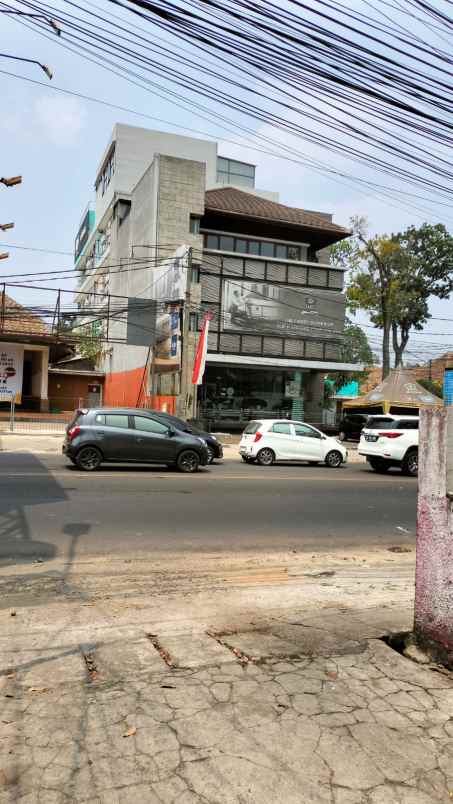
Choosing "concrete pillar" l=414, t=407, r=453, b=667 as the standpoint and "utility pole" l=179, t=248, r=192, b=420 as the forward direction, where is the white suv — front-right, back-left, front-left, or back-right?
front-right

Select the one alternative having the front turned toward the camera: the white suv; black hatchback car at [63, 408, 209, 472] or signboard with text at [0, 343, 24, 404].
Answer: the signboard with text

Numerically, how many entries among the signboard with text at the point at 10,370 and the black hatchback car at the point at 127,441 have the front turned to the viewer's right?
1

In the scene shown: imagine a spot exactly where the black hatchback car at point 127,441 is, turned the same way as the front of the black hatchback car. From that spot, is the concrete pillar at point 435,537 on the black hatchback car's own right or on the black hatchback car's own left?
on the black hatchback car's own right

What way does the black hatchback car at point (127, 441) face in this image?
to the viewer's right

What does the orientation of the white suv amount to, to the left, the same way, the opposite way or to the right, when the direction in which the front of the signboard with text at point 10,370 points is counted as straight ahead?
to the left

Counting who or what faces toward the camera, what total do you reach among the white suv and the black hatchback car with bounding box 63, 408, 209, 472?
0

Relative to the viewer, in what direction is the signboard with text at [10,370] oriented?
toward the camera

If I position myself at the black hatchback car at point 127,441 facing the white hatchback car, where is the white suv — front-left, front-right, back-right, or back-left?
front-right

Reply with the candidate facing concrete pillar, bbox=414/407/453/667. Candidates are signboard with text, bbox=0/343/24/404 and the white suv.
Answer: the signboard with text

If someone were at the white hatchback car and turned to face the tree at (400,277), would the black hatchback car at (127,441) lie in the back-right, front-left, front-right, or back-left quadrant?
back-left

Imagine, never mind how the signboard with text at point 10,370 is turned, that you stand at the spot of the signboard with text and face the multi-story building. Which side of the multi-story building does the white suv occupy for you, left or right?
right

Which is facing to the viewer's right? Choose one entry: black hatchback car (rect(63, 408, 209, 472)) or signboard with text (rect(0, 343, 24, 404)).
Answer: the black hatchback car
